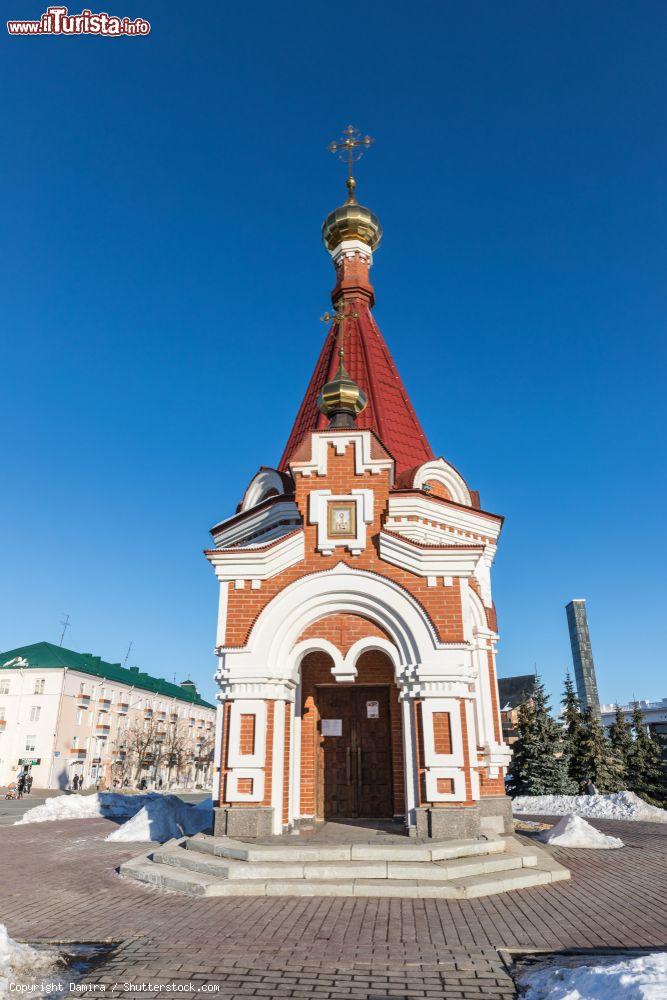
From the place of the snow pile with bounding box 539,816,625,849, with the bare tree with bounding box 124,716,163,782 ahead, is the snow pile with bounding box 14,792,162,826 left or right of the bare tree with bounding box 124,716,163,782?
left

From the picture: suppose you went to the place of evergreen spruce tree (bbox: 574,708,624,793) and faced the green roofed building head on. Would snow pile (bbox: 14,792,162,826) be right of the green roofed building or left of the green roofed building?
left

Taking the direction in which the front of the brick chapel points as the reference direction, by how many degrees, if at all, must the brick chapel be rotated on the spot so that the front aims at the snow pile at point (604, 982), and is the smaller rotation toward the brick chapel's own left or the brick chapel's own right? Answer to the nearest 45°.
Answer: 0° — it already faces it

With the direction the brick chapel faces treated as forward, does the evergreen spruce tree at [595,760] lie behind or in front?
behind

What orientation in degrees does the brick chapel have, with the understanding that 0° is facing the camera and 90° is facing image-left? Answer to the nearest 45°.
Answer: approximately 0°

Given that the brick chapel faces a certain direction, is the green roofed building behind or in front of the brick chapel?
behind

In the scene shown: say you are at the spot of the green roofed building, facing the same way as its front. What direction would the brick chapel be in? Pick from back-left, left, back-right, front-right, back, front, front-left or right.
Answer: front-right

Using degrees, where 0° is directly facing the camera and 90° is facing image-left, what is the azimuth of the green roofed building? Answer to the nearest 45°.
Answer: approximately 315°

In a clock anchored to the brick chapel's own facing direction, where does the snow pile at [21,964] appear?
The snow pile is roughly at 1 o'clock from the brick chapel.
